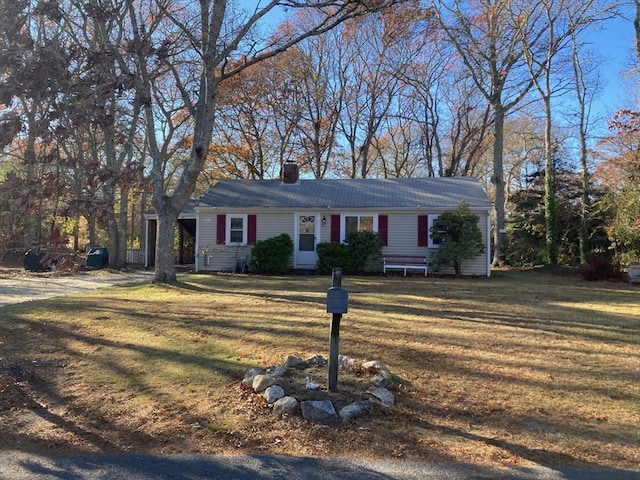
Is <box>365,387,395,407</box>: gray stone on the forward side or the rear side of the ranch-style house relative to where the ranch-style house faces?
on the forward side

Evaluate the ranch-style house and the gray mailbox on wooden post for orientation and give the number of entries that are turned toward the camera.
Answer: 2

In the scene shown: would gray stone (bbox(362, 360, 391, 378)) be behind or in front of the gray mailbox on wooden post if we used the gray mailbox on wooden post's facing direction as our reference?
behind

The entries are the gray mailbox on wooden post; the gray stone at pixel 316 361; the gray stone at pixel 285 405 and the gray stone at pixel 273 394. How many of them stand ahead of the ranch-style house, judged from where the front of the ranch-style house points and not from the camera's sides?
4

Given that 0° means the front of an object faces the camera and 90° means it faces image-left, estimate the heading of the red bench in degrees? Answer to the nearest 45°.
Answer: approximately 0°

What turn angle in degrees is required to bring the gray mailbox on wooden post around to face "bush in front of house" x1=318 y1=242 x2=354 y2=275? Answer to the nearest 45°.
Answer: approximately 180°

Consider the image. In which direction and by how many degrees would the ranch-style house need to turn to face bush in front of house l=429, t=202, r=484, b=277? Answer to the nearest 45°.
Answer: approximately 45° to its left

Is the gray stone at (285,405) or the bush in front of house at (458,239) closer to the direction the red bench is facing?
the gray stone

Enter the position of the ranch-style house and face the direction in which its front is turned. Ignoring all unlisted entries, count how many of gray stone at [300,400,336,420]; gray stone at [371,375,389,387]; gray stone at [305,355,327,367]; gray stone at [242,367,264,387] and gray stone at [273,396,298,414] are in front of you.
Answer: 5

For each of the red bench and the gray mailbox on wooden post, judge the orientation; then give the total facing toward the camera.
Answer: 2
